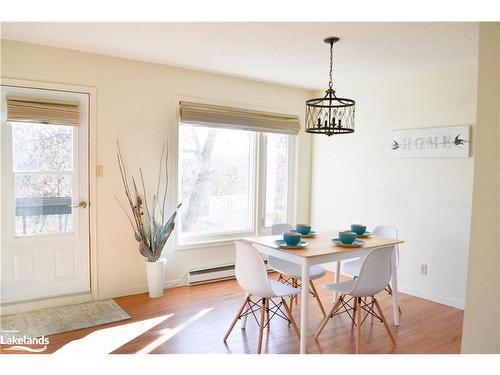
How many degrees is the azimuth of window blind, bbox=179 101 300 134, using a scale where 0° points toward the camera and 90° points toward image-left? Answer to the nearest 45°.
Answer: approximately 315°

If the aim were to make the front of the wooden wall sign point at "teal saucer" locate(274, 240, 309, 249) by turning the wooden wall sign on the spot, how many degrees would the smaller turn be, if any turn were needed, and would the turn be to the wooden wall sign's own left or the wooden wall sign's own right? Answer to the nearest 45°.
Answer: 0° — it already faces it

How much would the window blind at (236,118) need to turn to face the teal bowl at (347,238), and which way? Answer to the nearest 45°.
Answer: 0° — it already faces it

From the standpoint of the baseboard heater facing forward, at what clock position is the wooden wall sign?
The wooden wall sign is roughly at 11 o'clock from the baseboard heater.

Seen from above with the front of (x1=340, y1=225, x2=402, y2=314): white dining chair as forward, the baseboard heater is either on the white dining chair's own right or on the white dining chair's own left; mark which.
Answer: on the white dining chair's own right

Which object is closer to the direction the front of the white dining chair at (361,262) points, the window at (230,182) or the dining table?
the dining table

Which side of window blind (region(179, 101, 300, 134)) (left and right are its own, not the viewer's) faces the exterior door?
right

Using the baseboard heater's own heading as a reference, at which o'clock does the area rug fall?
The area rug is roughly at 3 o'clock from the baseboard heater.

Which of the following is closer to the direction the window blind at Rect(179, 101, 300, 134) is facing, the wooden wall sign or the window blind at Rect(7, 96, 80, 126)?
the wooden wall sign

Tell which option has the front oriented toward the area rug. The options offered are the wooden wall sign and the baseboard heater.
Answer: the wooden wall sign

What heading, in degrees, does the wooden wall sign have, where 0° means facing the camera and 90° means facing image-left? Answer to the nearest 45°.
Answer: approximately 45°
